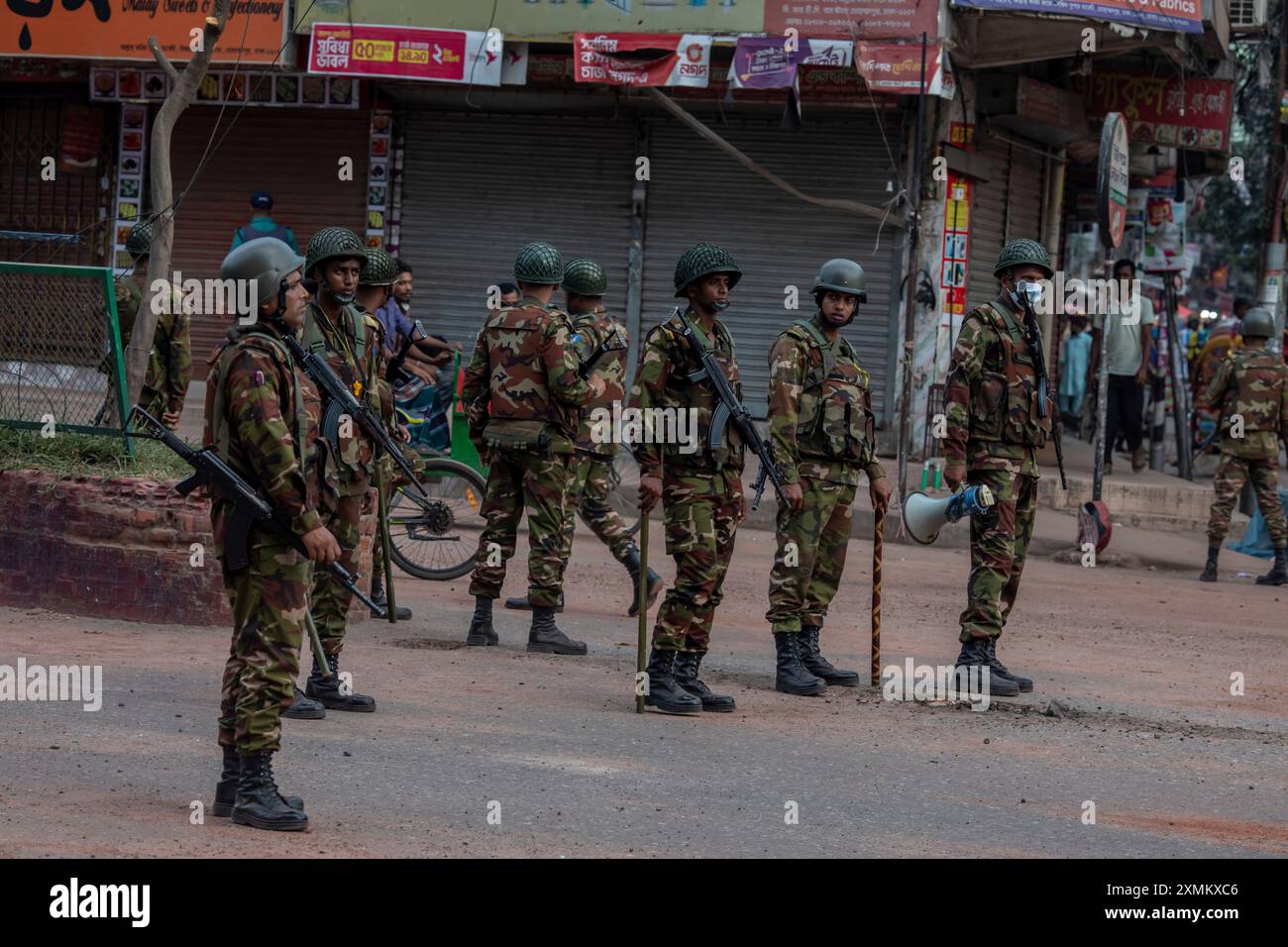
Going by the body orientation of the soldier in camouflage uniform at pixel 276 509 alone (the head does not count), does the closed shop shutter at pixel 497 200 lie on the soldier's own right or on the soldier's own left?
on the soldier's own left

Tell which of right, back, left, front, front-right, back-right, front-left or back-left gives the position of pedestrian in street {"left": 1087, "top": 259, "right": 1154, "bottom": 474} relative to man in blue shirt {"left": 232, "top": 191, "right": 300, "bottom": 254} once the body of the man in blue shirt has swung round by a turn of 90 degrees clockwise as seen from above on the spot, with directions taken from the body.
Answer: front

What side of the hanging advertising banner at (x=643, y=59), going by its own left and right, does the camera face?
front

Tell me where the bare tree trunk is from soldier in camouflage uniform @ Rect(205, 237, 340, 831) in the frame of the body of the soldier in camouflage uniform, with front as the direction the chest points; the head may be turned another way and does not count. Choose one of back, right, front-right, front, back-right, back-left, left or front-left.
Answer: left

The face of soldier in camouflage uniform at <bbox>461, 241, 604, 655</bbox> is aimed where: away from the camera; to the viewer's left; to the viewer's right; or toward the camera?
away from the camera

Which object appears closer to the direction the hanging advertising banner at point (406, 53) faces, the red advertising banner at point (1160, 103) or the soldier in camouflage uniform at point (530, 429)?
the soldier in camouflage uniform

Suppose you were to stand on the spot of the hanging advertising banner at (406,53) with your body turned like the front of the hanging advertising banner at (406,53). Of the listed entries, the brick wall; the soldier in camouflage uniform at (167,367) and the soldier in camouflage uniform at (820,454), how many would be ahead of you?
3
